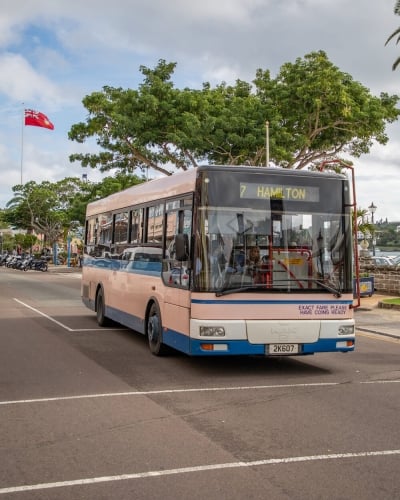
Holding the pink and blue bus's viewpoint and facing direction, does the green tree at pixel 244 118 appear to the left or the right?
on its left

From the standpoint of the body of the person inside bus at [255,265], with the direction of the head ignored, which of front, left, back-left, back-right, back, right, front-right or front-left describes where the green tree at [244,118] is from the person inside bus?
back

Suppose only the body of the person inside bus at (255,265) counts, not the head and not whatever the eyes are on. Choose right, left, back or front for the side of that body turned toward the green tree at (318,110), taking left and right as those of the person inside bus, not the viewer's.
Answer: back

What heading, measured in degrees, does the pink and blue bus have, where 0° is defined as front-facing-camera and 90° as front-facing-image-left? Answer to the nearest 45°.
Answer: approximately 315°

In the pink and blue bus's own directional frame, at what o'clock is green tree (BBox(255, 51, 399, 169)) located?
The green tree is roughly at 8 o'clock from the pink and blue bus.
